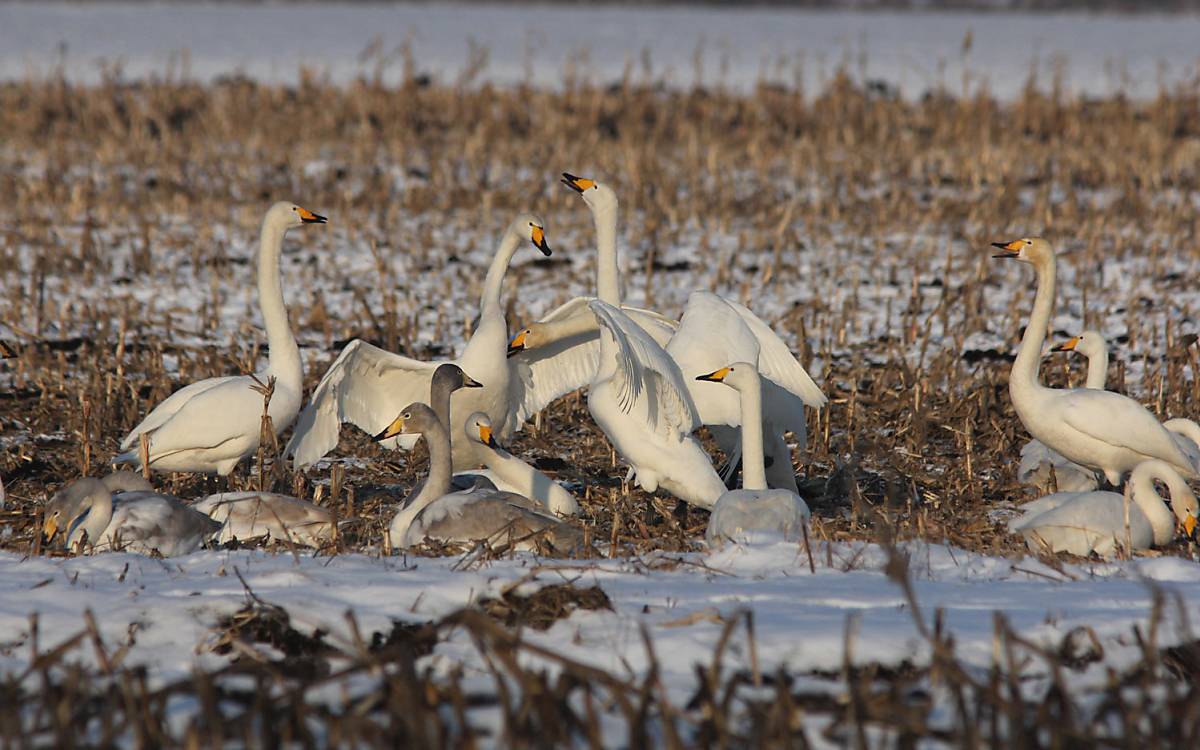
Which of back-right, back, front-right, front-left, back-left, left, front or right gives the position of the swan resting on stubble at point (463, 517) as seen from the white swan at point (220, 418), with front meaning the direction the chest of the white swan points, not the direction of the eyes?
front-right

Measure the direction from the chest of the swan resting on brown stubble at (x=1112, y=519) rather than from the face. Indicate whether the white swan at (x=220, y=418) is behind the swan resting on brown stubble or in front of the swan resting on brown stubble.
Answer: behind

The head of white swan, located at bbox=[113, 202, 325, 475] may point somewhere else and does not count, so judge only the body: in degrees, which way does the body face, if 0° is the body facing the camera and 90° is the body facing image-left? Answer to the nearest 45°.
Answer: approximately 270°

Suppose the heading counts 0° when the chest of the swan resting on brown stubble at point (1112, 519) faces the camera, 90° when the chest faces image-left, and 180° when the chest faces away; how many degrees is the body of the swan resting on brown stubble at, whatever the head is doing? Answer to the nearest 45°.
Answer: approximately 270°

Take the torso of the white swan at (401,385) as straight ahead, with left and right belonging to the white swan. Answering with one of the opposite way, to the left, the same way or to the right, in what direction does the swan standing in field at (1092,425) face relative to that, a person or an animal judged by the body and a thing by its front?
the opposite way

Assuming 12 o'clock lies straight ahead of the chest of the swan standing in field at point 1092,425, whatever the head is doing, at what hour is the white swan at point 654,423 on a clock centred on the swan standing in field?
The white swan is roughly at 11 o'clock from the swan standing in field.

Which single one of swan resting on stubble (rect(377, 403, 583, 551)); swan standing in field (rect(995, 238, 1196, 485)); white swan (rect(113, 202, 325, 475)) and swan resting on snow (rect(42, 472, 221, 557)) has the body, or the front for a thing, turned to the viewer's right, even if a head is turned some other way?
the white swan

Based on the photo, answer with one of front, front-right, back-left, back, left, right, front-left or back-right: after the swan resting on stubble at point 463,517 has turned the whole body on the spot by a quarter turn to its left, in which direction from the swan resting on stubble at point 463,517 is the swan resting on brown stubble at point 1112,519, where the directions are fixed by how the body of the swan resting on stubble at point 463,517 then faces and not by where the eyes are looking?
left

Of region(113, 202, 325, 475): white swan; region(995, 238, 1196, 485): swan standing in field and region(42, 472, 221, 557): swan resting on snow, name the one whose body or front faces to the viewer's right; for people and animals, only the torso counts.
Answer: the white swan

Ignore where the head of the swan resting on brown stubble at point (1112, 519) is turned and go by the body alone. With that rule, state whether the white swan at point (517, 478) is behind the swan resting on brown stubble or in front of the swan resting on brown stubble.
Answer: behind

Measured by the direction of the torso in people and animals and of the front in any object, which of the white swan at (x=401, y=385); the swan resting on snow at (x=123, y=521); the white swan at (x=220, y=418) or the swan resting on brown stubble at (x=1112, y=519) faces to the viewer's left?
the swan resting on snow at (x=123, y=521)

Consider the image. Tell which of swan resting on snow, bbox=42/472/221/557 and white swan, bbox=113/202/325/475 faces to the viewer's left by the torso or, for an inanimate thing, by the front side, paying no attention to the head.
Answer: the swan resting on snow
